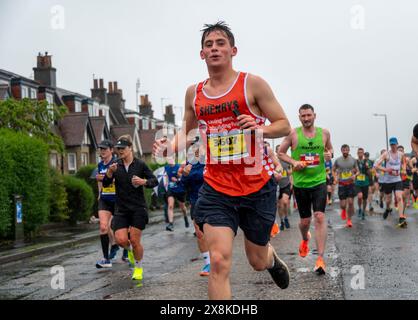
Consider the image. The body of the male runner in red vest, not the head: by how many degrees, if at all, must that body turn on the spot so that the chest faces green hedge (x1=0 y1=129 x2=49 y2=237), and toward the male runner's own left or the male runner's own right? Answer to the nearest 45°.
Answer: approximately 90° to the male runner's own right

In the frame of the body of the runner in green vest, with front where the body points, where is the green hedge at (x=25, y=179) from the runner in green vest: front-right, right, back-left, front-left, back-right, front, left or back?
back-right

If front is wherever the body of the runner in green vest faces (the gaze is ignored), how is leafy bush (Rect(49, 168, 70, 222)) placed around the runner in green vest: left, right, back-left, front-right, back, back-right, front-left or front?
back-right

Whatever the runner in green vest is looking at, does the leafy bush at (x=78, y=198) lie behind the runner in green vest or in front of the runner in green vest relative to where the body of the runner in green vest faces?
behind

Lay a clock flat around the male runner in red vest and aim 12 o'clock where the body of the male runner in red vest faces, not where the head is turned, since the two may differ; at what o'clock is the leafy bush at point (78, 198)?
The leafy bush is roughly at 4 o'clock from the male runner in red vest.

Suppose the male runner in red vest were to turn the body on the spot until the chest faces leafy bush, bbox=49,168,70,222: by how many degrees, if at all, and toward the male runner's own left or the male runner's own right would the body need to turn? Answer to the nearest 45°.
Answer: approximately 135° to the male runner's own right

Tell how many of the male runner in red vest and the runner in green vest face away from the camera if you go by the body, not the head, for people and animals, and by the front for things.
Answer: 0

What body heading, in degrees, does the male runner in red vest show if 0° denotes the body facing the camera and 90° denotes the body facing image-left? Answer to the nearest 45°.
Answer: approximately 45°

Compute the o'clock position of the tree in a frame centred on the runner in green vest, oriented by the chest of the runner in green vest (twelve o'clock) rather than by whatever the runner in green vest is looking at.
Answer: The tree is roughly at 5 o'clock from the runner in green vest.

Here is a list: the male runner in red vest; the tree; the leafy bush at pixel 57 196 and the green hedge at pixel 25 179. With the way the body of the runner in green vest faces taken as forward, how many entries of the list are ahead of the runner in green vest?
1

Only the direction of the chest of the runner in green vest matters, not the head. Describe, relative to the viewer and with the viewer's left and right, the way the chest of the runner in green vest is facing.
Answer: facing the viewer
